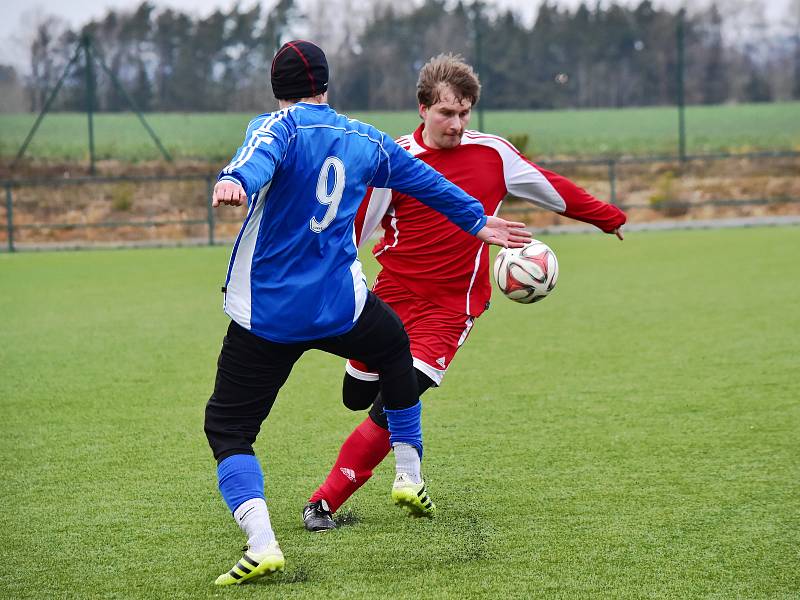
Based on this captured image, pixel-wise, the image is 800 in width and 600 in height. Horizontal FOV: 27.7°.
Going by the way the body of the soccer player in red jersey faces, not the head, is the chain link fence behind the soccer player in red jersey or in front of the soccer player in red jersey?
behind

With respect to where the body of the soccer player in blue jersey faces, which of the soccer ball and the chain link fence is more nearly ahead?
the chain link fence

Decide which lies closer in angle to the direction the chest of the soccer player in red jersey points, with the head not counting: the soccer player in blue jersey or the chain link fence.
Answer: the soccer player in blue jersey

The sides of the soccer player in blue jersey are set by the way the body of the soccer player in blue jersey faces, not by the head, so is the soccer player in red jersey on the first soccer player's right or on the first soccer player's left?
on the first soccer player's right

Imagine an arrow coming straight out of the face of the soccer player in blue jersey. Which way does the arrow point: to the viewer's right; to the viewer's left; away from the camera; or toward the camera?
away from the camera

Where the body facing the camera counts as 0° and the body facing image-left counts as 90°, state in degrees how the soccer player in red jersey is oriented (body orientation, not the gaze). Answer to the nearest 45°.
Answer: approximately 0°

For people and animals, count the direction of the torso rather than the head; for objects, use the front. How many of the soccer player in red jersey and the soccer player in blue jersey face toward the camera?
1

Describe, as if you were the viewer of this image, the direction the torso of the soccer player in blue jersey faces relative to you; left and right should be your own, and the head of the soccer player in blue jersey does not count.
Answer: facing away from the viewer and to the left of the viewer

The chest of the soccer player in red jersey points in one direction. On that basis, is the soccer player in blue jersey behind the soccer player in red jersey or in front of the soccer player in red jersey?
in front
